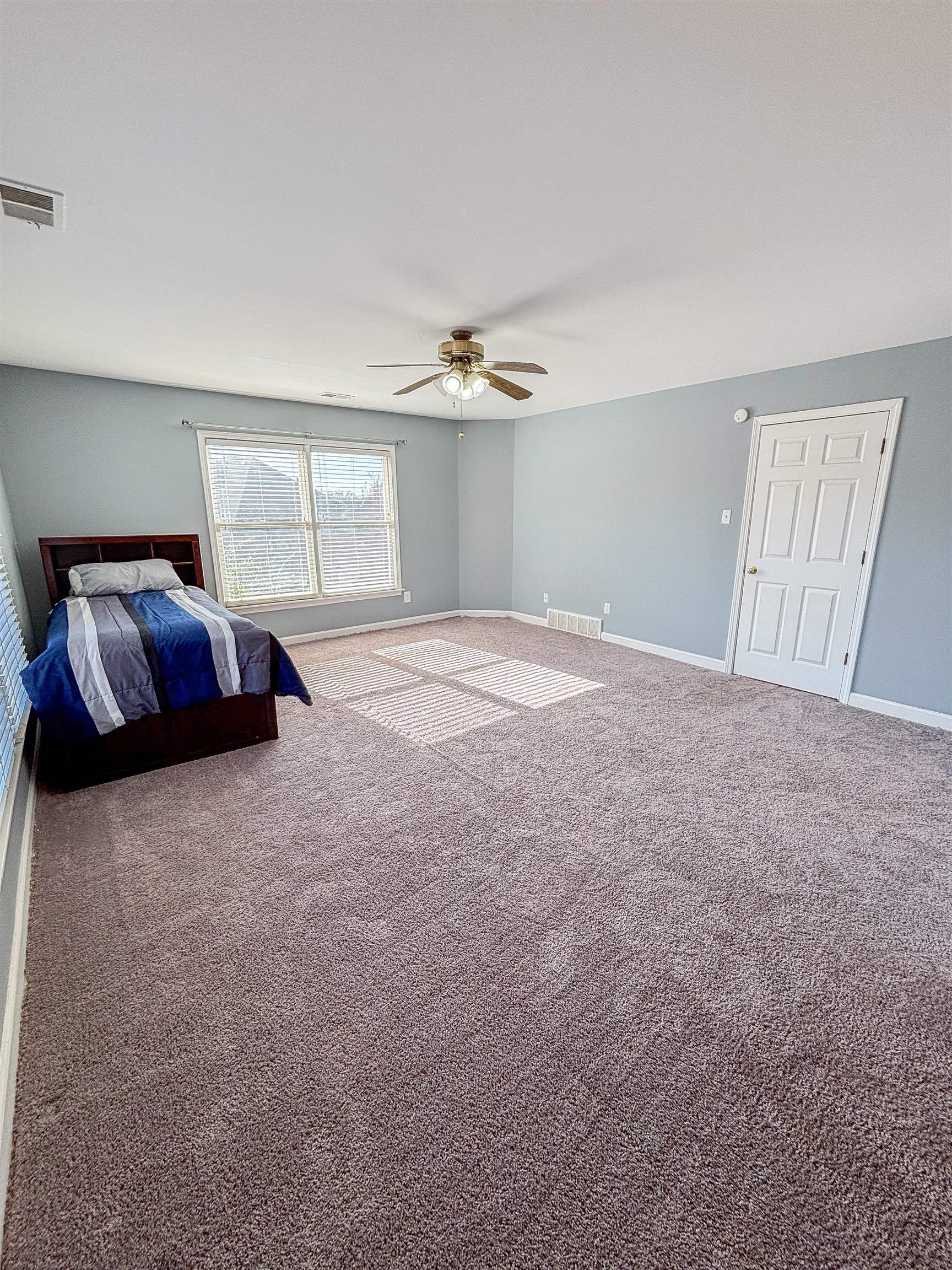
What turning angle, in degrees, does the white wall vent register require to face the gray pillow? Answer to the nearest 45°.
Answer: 0° — it already faces it

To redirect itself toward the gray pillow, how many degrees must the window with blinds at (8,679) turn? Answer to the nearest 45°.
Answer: approximately 45° to its left

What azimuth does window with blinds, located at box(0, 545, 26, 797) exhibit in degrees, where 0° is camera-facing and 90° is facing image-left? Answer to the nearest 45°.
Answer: approximately 270°

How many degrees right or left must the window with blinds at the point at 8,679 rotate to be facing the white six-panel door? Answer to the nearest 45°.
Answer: approximately 45° to its right

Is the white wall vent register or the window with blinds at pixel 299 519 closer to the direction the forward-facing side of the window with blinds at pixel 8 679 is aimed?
the white wall vent register

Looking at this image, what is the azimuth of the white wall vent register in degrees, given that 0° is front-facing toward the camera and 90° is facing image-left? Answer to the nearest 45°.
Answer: approximately 45°

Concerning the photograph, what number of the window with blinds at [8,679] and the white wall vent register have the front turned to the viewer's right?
1

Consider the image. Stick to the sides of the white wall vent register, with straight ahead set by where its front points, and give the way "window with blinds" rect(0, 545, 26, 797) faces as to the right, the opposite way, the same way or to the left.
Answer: the opposite way
